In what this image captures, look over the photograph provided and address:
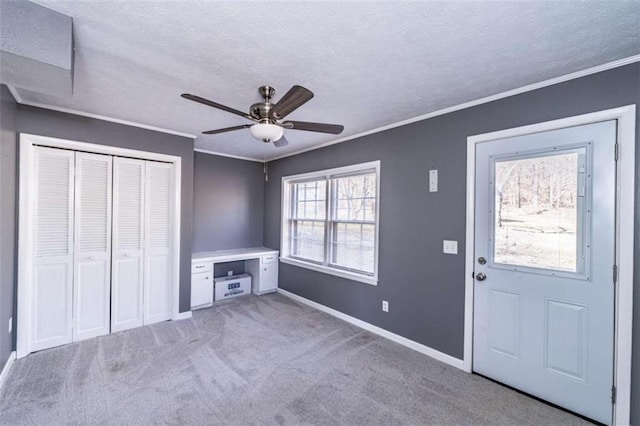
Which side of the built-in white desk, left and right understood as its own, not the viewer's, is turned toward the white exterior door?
front

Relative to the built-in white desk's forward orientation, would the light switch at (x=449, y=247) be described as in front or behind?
in front

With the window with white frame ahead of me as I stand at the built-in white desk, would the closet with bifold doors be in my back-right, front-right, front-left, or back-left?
back-right

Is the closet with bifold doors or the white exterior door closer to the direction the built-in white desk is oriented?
the white exterior door

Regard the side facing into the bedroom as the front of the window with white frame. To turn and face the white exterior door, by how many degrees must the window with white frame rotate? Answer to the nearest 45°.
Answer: approximately 90° to its left

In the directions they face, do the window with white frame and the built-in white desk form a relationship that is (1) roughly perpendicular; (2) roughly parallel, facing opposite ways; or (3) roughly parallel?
roughly perpendicular

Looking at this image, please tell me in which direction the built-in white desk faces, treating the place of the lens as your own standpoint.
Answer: facing the viewer and to the right of the viewer

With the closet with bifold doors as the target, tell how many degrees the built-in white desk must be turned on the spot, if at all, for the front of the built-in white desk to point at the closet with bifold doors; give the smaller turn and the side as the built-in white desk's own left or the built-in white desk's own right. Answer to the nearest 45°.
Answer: approximately 90° to the built-in white desk's own right

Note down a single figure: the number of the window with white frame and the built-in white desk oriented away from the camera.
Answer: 0

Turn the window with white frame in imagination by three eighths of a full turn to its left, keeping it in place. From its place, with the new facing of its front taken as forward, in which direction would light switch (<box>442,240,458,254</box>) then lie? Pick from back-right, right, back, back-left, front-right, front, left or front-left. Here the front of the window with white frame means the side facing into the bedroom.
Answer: front-right

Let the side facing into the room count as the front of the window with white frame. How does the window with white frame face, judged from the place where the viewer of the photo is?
facing the viewer and to the left of the viewer
